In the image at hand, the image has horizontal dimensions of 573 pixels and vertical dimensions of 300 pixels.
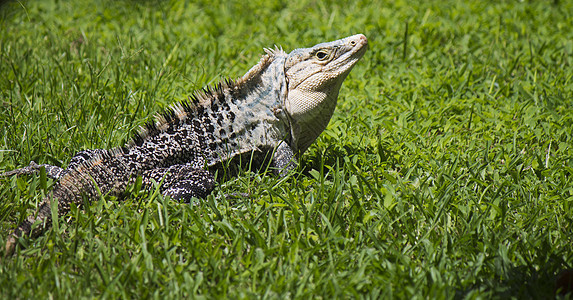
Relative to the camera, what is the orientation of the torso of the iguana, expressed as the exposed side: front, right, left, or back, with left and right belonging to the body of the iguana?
right
